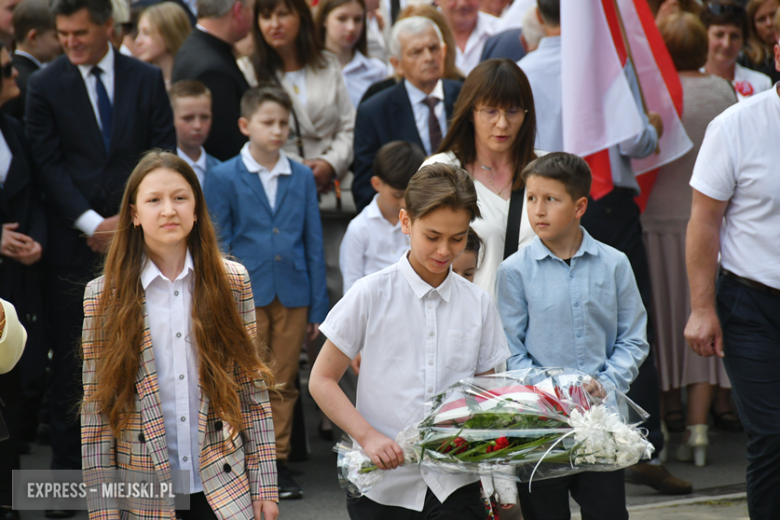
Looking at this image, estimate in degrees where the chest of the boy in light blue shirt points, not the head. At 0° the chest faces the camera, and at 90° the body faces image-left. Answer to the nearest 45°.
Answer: approximately 0°

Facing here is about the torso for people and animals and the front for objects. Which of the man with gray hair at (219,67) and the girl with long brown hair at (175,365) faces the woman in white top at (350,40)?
the man with gray hair

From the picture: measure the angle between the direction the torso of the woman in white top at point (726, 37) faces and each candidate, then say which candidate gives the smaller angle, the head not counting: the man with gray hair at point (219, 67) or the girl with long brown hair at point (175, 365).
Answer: the girl with long brown hair

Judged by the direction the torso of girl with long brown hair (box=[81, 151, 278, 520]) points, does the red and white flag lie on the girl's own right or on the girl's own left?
on the girl's own left

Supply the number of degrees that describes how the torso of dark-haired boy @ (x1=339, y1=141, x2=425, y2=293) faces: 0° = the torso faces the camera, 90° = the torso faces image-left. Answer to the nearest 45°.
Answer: approximately 315°

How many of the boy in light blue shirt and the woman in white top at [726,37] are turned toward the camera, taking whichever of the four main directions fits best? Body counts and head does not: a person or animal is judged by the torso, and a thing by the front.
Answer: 2

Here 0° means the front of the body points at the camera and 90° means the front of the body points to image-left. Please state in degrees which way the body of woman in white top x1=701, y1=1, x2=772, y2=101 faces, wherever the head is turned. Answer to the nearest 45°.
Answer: approximately 0°

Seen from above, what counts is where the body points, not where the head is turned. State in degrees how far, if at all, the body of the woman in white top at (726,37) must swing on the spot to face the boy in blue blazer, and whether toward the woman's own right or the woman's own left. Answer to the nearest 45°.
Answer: approximately 45° to the woman's own right

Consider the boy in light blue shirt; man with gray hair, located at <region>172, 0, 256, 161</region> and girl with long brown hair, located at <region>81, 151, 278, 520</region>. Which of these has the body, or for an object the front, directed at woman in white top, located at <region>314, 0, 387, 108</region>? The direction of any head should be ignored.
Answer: the man with gray hair

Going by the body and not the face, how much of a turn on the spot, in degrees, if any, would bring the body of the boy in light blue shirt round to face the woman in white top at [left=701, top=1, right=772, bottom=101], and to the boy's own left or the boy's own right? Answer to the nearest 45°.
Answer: approximately 180°

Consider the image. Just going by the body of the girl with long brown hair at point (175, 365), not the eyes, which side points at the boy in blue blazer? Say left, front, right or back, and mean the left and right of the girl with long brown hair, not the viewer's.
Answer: back

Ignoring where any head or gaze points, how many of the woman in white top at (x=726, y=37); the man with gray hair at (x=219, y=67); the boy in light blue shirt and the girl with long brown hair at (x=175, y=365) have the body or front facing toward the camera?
3

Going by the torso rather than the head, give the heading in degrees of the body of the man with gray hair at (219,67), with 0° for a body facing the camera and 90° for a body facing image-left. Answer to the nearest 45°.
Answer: approximately 225°

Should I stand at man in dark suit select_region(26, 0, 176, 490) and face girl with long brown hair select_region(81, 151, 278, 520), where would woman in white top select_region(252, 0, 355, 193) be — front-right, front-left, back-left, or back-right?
back-left

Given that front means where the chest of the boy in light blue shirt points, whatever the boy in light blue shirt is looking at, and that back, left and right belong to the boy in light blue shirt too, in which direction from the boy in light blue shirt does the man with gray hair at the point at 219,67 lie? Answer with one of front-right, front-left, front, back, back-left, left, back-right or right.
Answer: back-right
